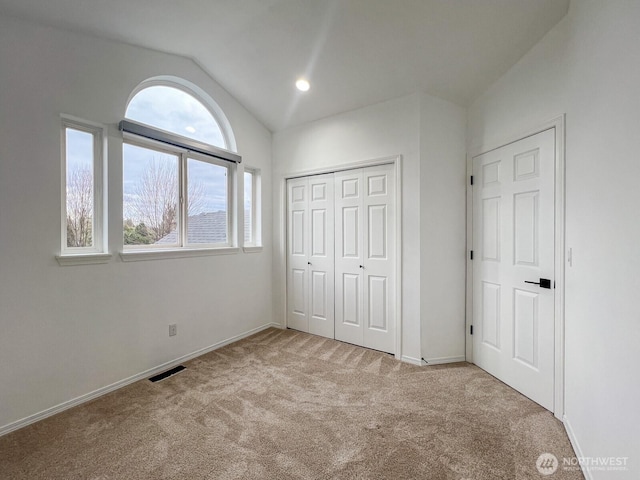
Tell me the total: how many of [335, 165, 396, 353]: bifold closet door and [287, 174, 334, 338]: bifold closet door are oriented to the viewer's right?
0

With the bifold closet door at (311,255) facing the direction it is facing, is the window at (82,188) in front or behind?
in front

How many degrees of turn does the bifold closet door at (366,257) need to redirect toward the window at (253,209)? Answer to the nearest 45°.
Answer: approximately 45° to its right

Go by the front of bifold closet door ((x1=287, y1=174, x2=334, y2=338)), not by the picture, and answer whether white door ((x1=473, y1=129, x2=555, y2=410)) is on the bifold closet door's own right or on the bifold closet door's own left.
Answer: on the bifold closet door's own left

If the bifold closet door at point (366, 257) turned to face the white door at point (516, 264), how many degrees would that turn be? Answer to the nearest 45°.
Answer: approximately 90° to its left

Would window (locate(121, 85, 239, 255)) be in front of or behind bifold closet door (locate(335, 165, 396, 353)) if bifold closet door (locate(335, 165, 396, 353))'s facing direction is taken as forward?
in front

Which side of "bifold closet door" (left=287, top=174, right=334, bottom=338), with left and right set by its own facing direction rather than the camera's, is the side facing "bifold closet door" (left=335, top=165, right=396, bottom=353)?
left

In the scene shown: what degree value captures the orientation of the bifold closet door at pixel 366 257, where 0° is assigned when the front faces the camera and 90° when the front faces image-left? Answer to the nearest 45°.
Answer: approximately 45°

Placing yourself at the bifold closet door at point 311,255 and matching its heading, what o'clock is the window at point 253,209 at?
The window is roughly at 2 o'clock from the bifold closet door.

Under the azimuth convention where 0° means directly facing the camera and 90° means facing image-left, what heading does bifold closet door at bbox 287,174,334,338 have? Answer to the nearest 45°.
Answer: approximately 45°
